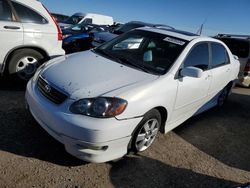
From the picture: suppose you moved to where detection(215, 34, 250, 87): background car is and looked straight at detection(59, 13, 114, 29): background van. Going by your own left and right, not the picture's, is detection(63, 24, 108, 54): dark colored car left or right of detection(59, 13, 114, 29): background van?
left

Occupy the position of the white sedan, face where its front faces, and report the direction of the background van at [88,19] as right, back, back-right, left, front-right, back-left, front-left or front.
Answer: back-right

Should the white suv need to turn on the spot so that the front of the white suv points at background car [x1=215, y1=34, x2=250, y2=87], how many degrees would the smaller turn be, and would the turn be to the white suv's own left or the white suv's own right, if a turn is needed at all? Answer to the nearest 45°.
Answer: approximately 180°

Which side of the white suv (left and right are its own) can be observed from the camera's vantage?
left

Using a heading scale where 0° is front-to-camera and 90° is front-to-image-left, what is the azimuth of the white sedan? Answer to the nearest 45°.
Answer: approximately 45°

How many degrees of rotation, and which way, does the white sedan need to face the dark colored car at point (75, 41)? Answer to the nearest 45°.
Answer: approximately 135° to its right

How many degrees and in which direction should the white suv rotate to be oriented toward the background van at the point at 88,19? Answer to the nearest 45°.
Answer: approximately 90° to its right

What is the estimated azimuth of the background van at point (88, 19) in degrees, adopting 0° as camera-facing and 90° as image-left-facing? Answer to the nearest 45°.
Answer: approximately 45°

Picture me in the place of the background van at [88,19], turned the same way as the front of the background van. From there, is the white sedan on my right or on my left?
on my left

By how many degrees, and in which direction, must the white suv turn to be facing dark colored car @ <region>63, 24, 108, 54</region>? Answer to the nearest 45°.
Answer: approximately 90° to its right
